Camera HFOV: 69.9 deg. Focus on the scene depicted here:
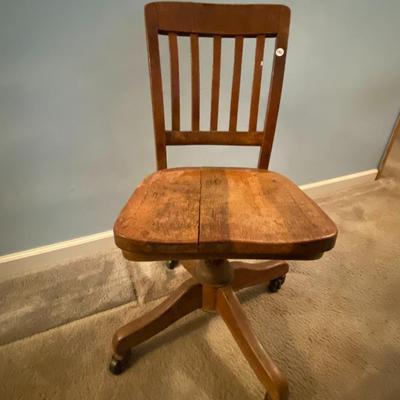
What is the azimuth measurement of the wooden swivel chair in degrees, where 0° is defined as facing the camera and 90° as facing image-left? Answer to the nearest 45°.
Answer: approximately 0°
